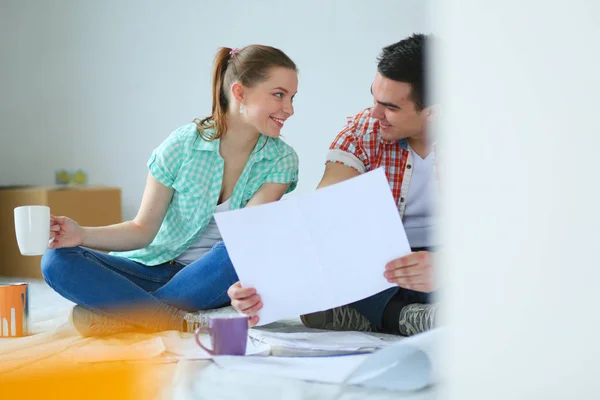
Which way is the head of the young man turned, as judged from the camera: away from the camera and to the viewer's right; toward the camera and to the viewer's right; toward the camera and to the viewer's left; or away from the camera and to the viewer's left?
toward the camera and to the viewer's left

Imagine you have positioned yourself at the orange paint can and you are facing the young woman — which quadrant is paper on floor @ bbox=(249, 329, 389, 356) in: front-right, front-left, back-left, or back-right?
front-right

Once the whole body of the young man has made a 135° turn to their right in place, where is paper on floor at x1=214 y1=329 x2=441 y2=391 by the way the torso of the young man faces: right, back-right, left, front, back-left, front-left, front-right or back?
back-left

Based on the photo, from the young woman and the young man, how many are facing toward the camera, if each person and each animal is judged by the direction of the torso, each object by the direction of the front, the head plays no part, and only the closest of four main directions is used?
2

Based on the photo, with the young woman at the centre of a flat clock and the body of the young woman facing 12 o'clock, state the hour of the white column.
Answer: The white column is roughly at 12 o'clock from the young woman.

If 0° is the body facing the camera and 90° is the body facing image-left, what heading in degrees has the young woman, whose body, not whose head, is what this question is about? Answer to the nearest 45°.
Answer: approximately 0°

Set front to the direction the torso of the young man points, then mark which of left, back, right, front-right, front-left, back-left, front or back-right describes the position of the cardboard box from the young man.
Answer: back-right

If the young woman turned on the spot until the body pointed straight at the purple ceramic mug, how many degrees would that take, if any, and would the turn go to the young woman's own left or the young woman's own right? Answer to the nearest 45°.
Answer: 0° — they already face it
